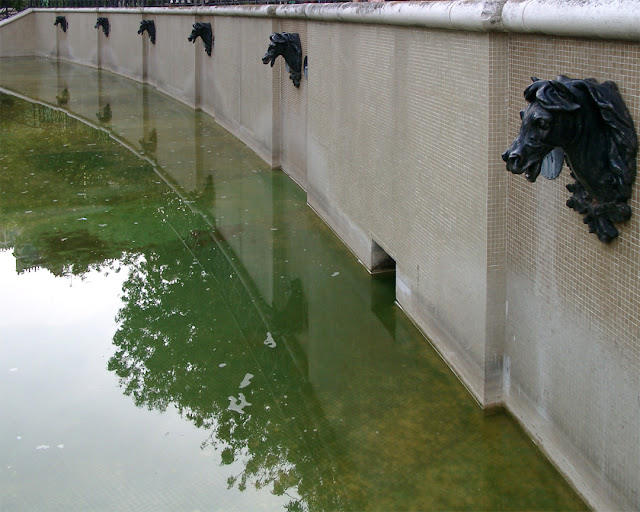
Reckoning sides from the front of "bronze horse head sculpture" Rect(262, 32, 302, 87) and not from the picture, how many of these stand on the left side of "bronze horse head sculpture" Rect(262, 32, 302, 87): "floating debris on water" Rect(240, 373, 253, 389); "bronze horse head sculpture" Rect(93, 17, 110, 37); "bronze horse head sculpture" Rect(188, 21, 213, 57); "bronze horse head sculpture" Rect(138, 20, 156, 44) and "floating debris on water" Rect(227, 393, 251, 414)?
2

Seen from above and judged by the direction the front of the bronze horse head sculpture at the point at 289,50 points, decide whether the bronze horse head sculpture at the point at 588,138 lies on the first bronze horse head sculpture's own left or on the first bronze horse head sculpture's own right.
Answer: on the first bronze horse head sculpture's own left

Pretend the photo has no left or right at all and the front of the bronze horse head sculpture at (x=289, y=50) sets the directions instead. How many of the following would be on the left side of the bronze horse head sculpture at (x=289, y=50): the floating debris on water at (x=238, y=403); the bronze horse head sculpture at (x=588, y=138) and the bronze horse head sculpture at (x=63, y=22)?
2

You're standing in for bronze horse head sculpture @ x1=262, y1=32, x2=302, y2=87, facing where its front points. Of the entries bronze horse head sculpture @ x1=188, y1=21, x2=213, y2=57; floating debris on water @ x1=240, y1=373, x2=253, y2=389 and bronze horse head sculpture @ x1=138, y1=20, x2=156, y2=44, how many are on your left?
1

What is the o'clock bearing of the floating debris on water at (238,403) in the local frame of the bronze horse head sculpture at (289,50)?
The floating debris on water is roughly at 9 o'clock from the bronze horse head sculpture.

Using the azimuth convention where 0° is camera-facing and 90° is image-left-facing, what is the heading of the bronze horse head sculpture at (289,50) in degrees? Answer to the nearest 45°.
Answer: approximately 90°

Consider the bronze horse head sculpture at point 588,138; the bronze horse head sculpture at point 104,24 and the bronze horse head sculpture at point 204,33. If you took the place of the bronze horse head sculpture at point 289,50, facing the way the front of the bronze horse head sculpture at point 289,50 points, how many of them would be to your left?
1

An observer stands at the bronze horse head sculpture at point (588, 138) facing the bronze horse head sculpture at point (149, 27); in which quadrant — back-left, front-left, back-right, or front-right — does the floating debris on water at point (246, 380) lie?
front-left

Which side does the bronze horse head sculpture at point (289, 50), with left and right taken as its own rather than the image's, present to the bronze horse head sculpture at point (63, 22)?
right

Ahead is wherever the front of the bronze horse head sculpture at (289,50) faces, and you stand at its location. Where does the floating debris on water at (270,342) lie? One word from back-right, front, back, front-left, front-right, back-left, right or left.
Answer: left

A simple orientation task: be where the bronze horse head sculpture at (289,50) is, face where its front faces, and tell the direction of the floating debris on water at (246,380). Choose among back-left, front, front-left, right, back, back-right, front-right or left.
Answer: left

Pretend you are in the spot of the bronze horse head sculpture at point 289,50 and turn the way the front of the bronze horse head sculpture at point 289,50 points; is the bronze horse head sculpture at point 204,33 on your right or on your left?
on your right

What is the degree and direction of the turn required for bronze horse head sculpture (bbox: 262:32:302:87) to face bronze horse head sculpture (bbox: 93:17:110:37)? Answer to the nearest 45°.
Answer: approximately 90° to its right
